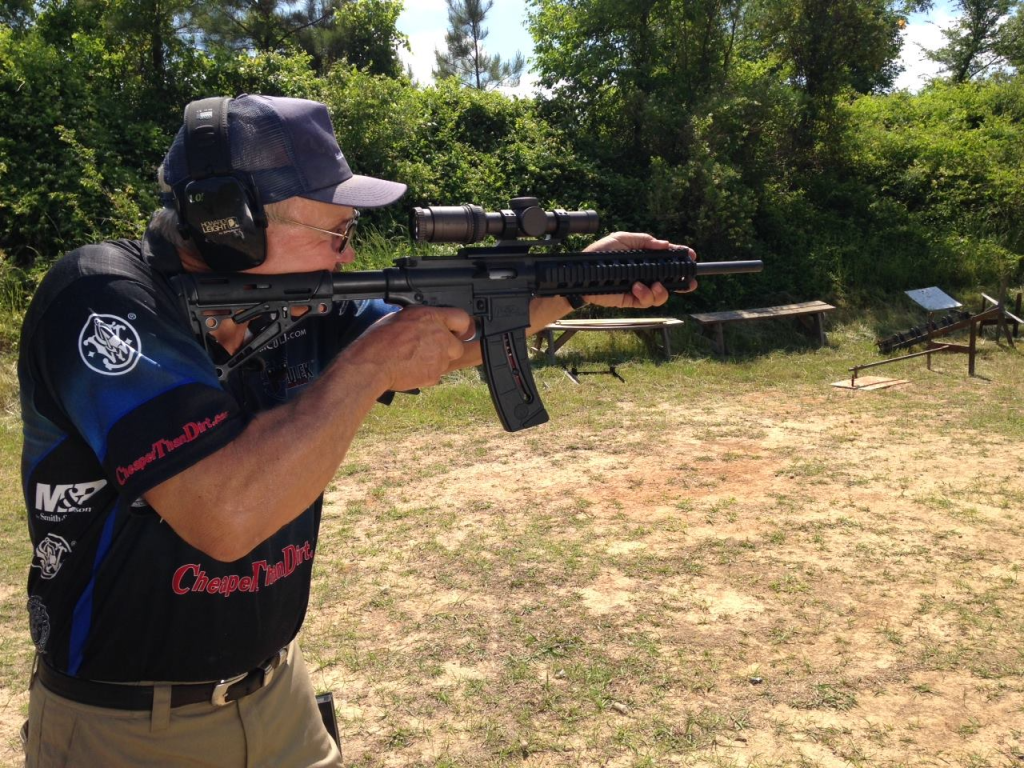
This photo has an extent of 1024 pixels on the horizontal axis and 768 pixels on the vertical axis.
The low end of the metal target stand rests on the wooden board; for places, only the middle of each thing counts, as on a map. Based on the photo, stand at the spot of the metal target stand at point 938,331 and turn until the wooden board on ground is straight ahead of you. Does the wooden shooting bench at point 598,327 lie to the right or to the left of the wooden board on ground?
right

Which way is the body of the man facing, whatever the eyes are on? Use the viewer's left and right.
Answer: facing the viewer and to the right of the viewer

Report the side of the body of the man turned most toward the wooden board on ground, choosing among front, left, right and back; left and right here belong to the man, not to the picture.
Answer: left

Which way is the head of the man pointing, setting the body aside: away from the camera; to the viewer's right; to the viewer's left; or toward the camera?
to the viewer's right

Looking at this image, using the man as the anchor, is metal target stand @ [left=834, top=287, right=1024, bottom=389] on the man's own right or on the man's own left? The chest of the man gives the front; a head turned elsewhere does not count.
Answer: on the man's own left

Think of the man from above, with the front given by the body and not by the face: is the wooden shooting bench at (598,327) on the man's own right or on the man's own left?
on the man's own left
